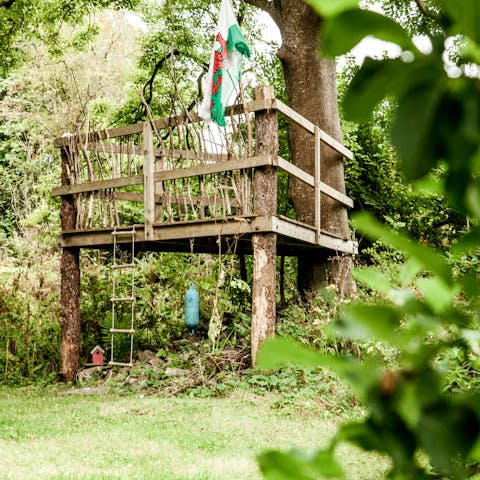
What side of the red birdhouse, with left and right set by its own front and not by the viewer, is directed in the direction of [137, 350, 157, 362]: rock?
left

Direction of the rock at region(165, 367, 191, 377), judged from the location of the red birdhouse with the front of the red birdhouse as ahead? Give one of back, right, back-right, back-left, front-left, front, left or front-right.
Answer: front-left

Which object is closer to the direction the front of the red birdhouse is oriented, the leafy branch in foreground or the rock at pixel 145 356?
the leafy branch in foreground

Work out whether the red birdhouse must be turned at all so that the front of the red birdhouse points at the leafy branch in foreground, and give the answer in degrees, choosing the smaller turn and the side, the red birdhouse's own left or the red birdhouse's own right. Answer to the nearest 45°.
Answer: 0° — it already faces it

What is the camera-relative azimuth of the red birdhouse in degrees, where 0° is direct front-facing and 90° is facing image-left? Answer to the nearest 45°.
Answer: approximately 0°
